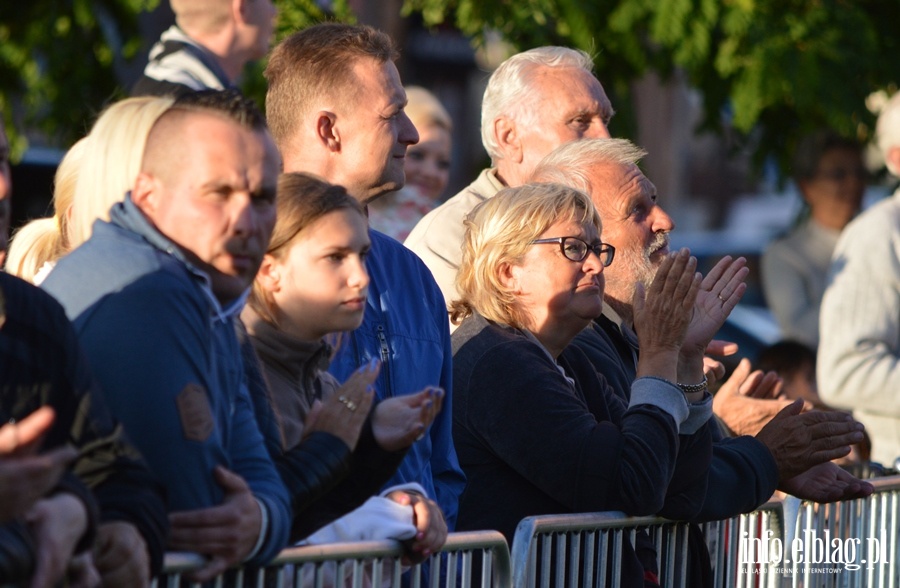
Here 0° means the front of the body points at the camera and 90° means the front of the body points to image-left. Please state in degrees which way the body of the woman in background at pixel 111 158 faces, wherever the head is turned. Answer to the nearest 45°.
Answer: approximately 270°

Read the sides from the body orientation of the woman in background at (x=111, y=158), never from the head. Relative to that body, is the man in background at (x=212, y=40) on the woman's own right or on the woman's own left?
on the woman's own left

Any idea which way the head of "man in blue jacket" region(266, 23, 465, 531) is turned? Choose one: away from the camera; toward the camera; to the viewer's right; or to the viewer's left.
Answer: to the viewer's right

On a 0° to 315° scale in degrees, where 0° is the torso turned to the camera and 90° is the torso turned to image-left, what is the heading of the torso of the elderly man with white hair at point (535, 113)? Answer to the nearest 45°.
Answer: approximately 315°

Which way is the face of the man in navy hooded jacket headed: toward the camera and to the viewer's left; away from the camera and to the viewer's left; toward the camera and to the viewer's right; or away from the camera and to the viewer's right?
toward the camera and to the viewer's right
